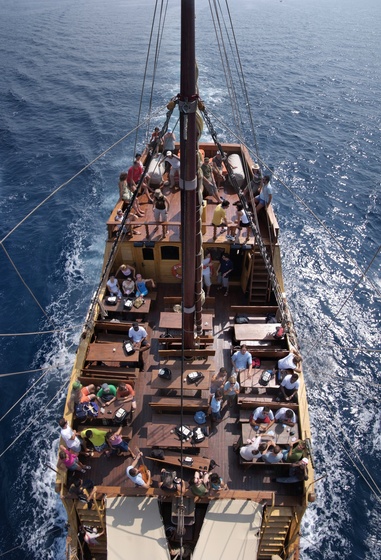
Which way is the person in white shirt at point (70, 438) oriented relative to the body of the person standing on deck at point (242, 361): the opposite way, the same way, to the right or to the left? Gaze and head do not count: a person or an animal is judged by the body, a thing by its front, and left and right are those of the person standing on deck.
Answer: to the left

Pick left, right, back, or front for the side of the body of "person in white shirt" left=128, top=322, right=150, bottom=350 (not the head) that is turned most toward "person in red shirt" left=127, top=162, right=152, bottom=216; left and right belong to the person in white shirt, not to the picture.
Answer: back

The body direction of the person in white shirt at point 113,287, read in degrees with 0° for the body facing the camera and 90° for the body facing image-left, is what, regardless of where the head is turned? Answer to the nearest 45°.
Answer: approximately 315°

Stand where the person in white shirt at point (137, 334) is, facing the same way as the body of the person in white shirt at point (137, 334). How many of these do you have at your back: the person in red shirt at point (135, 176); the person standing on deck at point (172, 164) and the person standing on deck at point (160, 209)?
3

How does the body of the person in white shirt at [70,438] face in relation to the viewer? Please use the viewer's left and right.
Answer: facing to the right of the viewer
